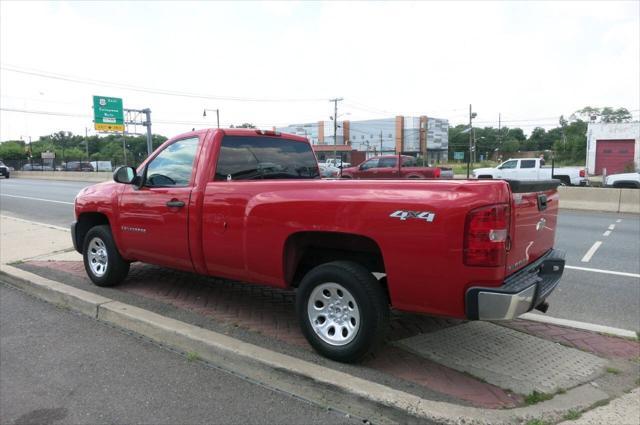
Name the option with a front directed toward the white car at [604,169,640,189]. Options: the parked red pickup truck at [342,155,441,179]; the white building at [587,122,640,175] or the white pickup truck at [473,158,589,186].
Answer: the white building

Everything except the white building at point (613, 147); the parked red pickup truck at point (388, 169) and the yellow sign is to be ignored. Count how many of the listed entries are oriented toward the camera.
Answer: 2

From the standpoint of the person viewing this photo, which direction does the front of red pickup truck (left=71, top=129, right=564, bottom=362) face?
facing away from the viewer and to the left of the viewer

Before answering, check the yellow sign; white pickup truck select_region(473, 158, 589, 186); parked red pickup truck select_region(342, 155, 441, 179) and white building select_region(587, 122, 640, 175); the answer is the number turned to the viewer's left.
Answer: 2

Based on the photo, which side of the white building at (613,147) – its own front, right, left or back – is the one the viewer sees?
front

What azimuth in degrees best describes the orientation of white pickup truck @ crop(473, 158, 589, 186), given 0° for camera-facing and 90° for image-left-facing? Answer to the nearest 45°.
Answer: approximately 90°

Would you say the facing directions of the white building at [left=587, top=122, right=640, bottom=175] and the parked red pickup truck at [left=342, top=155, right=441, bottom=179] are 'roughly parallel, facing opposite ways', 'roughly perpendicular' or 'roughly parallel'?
roughly perpendicular

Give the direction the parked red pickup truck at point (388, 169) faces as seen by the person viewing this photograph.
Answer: facing to the left of the viewer

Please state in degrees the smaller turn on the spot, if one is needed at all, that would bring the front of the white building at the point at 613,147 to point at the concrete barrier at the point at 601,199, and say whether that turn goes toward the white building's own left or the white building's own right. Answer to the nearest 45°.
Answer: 0° — it already faces it

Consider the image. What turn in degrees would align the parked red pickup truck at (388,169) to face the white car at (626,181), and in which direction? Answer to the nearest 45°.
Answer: approximately 180°

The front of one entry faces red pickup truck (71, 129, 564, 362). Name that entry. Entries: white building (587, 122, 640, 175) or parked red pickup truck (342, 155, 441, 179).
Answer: the white building

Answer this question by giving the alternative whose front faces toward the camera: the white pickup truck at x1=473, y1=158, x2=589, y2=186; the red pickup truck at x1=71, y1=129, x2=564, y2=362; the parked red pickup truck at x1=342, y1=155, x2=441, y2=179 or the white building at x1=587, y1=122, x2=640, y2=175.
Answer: the white building

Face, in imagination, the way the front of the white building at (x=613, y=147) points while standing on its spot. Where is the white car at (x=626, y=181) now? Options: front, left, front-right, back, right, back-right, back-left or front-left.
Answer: front

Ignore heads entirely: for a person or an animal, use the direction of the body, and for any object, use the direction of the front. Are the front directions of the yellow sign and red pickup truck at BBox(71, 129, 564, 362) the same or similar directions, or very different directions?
very different directions

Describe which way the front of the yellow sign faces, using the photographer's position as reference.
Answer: facing the viewer

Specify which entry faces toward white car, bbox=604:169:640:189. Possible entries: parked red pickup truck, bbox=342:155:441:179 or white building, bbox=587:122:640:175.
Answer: the white building
